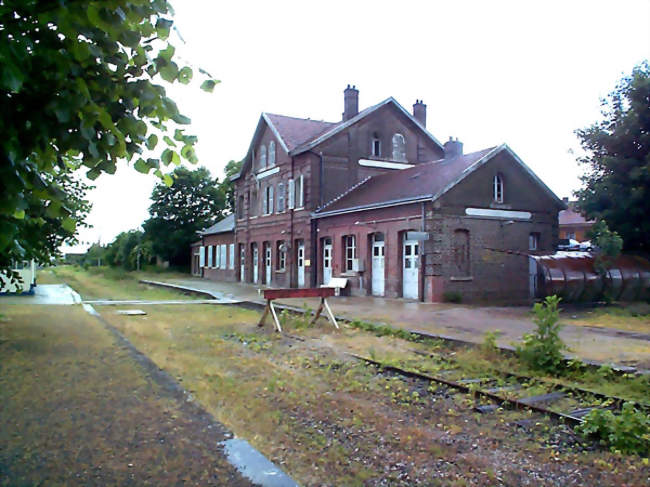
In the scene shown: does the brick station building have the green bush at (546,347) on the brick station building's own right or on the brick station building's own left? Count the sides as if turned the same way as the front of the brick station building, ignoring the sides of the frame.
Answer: on the brick station building's own left

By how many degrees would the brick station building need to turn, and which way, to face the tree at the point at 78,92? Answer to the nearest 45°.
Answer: approximately 45° to its left

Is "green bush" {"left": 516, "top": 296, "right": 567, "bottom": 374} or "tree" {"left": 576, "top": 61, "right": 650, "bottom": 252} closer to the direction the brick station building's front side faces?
the green bush

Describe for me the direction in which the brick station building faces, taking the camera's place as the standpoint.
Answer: facing the viewer and to the left of the viewer

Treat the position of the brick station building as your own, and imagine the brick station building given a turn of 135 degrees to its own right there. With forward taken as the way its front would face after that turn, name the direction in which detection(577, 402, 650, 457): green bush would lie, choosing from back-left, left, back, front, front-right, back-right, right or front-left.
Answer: back

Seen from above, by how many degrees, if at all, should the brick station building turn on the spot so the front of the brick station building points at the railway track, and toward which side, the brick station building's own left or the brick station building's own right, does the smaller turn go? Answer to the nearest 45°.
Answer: approximately 45° to the brick station building's own left

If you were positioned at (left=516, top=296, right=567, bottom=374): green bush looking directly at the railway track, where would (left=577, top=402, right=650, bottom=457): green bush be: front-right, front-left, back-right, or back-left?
front-left

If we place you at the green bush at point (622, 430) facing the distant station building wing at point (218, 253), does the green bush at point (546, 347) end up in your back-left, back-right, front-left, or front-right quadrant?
front-right

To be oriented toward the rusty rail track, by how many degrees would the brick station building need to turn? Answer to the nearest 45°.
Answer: approximately 45° to its left

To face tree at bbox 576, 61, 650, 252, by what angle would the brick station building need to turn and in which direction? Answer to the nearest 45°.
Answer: approximately 135° to its left

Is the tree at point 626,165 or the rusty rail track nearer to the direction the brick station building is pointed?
the rusty rail track

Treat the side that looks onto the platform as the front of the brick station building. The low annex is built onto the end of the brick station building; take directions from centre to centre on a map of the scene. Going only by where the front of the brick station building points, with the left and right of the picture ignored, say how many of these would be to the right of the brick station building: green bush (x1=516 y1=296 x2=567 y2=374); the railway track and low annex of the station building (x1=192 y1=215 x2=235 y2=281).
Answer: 1

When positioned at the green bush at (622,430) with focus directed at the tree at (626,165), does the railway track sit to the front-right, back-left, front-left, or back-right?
front-left

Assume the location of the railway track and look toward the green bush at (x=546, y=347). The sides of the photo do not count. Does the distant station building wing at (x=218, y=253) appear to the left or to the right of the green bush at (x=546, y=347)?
left
